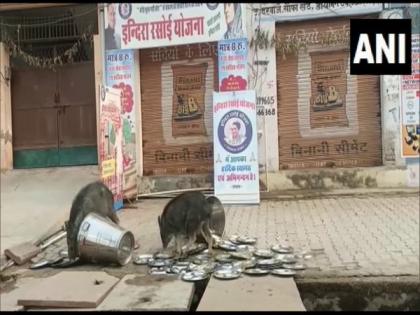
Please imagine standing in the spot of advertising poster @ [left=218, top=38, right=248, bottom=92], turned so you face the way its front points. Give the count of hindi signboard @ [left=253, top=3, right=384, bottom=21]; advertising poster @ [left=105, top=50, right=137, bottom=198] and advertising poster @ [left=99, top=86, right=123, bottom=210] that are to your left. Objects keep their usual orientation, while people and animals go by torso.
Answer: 1

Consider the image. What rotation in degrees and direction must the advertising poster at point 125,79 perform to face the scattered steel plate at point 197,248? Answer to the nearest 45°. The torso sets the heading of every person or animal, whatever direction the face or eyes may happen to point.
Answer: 0° — it already faces it

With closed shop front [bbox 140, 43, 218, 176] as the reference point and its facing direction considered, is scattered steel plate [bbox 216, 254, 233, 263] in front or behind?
in front

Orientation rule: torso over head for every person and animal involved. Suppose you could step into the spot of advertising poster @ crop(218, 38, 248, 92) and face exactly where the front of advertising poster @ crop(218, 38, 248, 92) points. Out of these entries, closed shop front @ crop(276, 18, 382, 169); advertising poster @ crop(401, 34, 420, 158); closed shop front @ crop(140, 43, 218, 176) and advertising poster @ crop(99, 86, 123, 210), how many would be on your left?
2

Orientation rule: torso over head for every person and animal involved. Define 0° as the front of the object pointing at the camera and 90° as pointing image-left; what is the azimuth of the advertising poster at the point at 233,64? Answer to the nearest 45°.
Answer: approximately 0°

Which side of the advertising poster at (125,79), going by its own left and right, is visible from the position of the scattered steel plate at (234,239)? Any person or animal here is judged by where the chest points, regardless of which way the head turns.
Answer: front

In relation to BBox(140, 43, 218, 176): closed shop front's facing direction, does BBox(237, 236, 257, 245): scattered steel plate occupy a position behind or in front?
in front

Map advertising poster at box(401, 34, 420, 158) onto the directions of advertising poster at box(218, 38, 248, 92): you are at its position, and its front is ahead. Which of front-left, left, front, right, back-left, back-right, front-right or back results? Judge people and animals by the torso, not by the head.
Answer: left

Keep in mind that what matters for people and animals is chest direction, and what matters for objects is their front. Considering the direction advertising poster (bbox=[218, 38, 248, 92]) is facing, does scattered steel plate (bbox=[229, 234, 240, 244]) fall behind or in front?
in front

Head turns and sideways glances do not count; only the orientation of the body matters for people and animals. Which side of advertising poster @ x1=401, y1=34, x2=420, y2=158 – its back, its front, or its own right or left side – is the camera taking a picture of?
front

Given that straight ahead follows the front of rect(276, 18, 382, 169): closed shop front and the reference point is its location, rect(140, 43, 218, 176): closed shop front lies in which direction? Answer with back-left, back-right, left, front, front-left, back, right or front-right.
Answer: right

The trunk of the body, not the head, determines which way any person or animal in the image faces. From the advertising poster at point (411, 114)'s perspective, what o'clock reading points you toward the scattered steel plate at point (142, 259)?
The scattered steel plate is roughly at 1 o'clock from the advertising poster.

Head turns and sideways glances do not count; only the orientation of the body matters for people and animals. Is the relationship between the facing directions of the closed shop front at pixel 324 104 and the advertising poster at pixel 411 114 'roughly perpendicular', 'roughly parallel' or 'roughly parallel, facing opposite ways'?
roughly parallel

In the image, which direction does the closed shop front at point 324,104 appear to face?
toward the camera

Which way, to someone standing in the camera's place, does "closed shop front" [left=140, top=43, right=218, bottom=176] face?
facing the viewer
